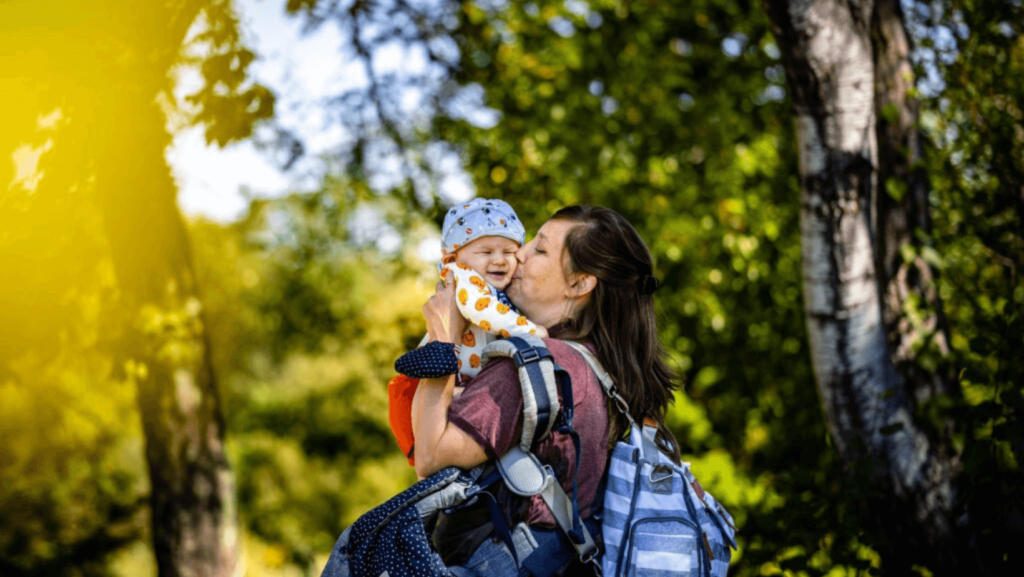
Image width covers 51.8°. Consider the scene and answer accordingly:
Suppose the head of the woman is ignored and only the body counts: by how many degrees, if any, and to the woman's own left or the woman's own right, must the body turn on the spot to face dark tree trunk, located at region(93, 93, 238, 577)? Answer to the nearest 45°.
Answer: approximately 45° to the woman's own right

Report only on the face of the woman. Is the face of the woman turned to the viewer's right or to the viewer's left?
to the viewer's left

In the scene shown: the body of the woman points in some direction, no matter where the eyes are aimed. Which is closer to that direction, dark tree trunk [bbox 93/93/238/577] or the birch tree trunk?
the dark tree trunk

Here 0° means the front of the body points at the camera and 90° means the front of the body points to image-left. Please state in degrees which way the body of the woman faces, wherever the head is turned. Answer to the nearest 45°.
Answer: approximately 90°

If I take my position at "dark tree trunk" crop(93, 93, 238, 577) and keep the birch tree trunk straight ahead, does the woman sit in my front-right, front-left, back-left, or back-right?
front-right

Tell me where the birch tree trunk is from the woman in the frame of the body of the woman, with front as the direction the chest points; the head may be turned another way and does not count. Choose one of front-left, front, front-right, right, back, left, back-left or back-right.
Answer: back-right
